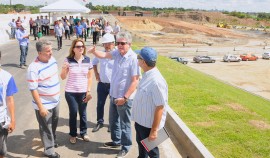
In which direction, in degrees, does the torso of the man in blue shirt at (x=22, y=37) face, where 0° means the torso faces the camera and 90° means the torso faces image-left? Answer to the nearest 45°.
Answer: approximately 315°

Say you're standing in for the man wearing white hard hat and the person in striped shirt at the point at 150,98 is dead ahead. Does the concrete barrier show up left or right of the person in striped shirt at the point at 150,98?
left

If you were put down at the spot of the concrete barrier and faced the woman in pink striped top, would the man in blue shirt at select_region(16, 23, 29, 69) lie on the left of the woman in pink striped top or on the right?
right

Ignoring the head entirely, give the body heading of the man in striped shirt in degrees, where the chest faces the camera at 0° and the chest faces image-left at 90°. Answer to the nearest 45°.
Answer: approximately 315°

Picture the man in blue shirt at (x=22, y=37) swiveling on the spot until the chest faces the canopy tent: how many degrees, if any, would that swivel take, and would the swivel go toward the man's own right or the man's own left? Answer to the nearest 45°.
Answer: approximately 135° to the man's own left

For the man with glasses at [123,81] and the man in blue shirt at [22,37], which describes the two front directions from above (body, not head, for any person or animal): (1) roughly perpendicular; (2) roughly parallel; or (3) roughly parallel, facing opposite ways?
roughly perpendicular
